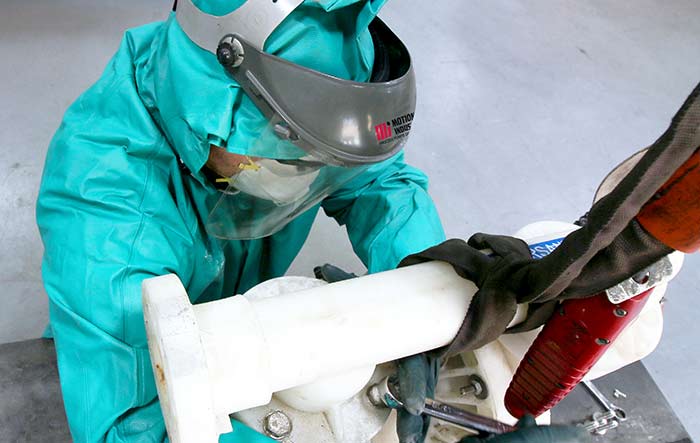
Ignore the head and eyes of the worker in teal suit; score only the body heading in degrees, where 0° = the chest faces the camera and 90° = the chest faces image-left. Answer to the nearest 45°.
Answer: approximately 315°
